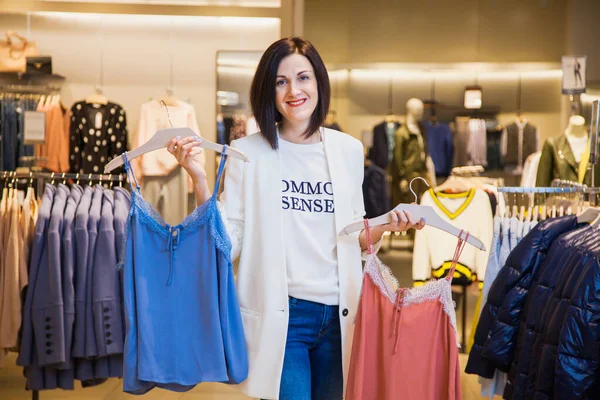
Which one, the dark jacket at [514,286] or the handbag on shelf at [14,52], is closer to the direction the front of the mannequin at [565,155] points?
the dark jacket

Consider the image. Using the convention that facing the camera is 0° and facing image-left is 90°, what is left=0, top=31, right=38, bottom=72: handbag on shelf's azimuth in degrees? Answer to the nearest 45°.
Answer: approximately 0°

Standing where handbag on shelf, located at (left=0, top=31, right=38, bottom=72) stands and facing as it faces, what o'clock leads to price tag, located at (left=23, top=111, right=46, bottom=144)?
The price tag is roughly at 12 o'clock from the handbag on shelf.

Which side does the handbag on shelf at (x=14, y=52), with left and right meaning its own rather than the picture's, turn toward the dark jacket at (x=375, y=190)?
left

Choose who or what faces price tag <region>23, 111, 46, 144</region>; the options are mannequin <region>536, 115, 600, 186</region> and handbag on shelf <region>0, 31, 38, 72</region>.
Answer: the handbag on shelf

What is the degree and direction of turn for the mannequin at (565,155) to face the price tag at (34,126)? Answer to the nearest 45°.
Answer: approximately 90° to its right

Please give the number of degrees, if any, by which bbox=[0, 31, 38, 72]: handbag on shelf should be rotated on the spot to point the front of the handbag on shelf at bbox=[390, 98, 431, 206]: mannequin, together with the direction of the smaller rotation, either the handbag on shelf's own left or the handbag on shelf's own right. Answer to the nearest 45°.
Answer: approximately 90° to the handbag on shelf's own left

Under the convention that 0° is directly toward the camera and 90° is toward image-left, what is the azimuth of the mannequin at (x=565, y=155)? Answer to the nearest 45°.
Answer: approximately 315°
